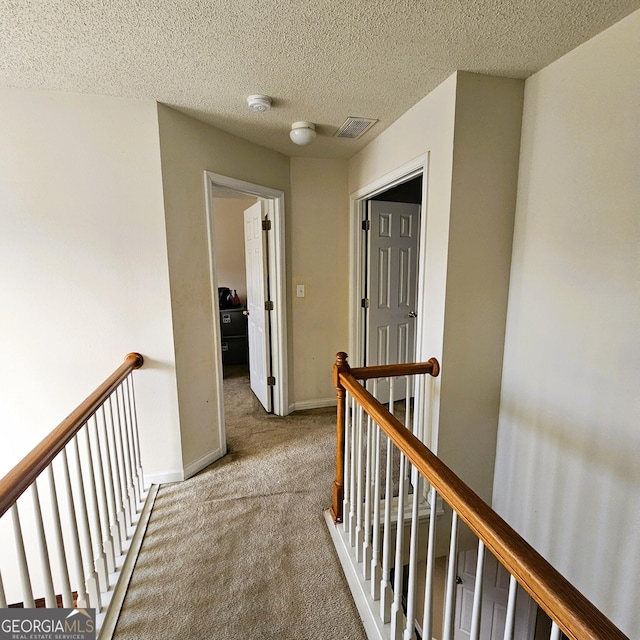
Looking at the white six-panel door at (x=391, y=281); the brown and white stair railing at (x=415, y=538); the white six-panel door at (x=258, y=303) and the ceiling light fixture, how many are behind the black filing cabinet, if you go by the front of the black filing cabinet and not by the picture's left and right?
0

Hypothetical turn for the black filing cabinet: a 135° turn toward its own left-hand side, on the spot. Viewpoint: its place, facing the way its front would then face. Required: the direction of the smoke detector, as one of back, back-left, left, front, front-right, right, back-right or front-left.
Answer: back-right

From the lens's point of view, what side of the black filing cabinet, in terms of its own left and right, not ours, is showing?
front

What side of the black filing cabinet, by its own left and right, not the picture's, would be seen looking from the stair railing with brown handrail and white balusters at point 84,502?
front

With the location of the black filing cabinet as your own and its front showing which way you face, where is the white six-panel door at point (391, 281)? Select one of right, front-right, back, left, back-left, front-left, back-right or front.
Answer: front-left

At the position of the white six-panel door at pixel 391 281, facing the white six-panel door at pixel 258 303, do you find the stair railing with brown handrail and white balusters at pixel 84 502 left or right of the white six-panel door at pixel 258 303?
left

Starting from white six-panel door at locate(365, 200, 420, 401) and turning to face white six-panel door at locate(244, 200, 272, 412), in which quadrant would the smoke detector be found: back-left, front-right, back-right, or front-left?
front-left

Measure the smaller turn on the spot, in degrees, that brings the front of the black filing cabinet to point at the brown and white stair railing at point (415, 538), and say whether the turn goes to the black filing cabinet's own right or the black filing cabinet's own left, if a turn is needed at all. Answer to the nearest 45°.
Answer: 0° — it already faces it

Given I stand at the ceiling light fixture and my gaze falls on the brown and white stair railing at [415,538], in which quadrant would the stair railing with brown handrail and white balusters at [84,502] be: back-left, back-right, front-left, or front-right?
front-right

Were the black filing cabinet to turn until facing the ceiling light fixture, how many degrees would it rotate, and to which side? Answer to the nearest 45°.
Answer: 0° — it already faces it

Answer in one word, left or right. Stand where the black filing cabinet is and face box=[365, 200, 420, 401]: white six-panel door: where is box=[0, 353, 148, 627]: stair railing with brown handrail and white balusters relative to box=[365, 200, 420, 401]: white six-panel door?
right
